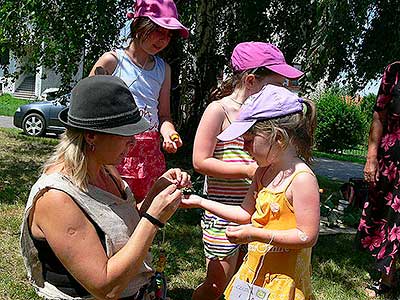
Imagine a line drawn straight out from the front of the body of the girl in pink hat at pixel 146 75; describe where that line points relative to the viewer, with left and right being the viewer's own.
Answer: facing the viewer and to the right of the viewer

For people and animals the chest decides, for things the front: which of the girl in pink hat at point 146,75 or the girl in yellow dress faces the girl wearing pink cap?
the girl in pink hat

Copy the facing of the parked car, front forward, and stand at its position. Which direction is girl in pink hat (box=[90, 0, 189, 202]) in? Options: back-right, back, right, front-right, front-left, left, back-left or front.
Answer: left

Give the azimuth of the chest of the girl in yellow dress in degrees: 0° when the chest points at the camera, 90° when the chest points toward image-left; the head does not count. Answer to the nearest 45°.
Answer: approximately 45°

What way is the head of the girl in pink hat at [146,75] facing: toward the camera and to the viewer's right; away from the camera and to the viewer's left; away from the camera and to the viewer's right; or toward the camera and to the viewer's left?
toward the camera and to the viewer's right

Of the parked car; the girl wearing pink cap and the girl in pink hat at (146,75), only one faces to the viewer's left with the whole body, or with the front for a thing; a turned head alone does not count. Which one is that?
the parked car

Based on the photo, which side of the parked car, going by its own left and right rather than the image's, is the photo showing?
left

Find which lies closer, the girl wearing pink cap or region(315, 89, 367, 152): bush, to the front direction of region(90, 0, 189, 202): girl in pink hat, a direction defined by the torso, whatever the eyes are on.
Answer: the girl wearing pink cap
